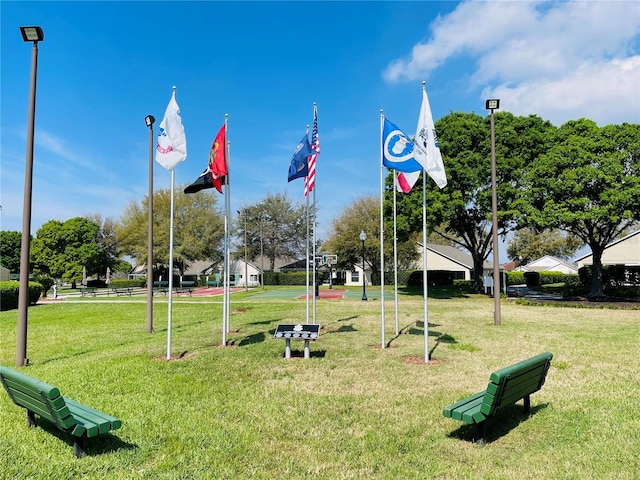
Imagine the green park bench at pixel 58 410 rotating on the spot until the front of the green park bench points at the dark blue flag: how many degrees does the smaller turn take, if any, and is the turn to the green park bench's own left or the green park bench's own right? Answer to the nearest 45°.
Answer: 0° — it already faces it

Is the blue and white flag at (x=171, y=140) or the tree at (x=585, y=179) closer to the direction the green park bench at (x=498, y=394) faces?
the blue and white flag

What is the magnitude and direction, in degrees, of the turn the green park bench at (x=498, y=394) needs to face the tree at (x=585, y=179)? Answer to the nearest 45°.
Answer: approximately 45° to its right

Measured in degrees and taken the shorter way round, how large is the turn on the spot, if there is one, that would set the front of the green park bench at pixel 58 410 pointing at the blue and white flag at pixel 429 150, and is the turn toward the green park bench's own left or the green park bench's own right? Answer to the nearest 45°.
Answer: approximately 45° to the green park bench's own right

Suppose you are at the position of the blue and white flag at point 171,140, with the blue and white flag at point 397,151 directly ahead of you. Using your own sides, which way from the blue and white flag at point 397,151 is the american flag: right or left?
left

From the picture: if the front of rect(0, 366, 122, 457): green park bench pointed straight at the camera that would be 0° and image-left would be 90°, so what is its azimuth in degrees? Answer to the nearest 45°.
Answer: approximately 225°

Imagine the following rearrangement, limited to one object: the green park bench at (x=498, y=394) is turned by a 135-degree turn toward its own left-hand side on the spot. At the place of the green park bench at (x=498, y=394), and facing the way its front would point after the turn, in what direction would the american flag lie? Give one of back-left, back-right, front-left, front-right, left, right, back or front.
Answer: back-right

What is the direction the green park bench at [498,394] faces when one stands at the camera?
facing away from the viewer and to the left of the viewer

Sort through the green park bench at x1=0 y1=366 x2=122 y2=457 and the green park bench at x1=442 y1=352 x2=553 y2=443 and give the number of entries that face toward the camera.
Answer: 0
